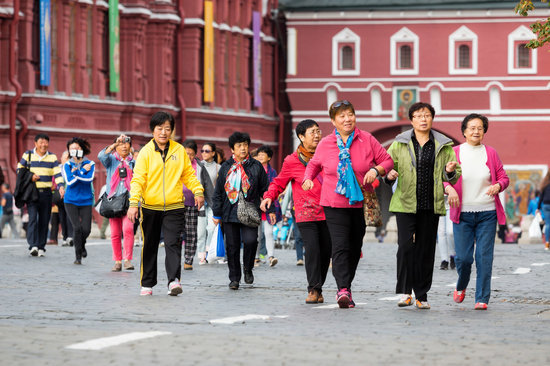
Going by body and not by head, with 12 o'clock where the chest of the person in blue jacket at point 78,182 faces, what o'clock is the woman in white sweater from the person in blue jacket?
The woman in white sweater is roughly at 11 o'clock from the person in blue jacket.

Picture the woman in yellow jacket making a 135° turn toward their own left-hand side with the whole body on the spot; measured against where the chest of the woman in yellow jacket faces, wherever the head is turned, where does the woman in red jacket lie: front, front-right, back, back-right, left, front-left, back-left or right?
front-right

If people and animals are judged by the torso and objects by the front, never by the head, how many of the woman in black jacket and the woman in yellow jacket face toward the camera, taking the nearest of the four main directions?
2

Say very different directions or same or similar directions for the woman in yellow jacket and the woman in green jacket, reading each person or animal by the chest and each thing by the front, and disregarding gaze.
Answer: same or similar directions

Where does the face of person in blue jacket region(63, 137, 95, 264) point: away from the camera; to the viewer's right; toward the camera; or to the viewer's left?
toward the camera

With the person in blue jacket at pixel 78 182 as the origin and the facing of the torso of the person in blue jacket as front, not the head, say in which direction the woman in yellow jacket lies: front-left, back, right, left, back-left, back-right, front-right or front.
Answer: front

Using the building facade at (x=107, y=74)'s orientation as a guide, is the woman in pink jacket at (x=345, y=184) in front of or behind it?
in front

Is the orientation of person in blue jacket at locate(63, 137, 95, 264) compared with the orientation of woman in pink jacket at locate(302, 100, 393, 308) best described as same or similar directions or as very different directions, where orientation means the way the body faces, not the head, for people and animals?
same or similar directions

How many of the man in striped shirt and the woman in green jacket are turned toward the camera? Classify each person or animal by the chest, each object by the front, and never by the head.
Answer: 2

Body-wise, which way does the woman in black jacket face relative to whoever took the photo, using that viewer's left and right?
facing the viewer

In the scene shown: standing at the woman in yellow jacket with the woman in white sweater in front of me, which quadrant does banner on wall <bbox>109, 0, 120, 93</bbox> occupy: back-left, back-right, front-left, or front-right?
back-left

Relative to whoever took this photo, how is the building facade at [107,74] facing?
facing the viewer and to the right of the viewer

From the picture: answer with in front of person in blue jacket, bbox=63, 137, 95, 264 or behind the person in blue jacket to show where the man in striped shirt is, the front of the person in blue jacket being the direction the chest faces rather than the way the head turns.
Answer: behind

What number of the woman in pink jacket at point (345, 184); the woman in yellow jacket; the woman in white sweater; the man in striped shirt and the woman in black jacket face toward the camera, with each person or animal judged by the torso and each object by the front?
5
